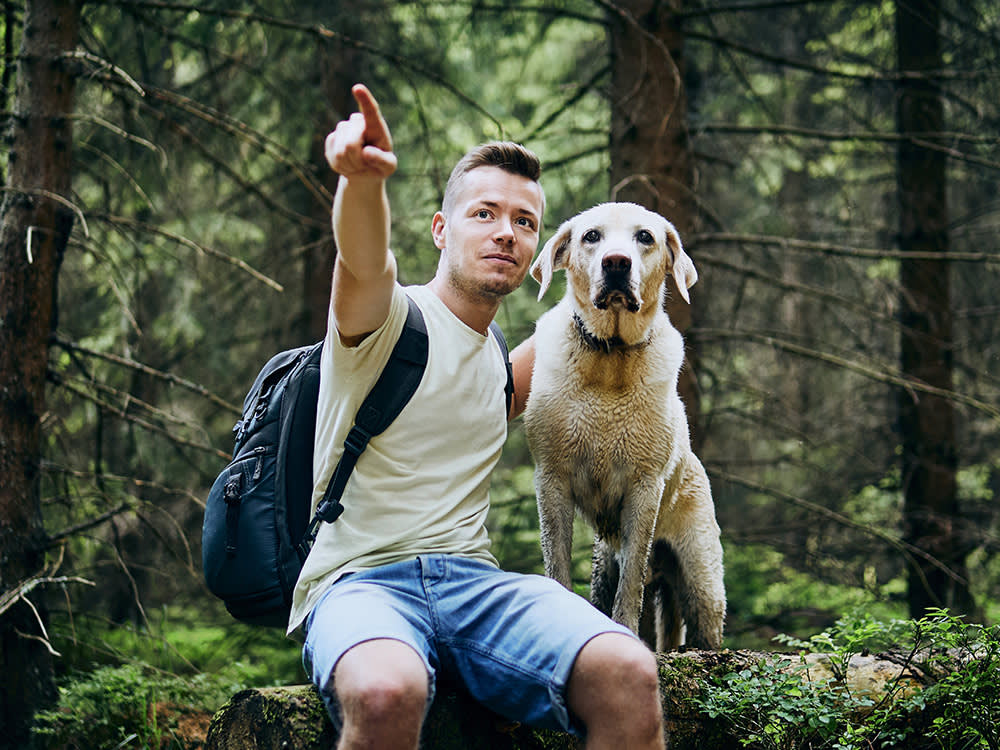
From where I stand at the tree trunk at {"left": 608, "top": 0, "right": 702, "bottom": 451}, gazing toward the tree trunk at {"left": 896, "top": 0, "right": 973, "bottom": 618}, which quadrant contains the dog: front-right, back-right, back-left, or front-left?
back-right

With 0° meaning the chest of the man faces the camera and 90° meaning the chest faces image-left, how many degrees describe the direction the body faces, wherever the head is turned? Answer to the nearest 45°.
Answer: approximately 315°

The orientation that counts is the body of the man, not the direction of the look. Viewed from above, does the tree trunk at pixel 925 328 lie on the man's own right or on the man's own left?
on the man's own left

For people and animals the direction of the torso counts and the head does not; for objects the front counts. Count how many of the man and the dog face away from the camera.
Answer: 0

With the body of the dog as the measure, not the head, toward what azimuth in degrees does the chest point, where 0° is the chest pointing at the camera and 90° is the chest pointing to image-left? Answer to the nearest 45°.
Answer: approximately 0°

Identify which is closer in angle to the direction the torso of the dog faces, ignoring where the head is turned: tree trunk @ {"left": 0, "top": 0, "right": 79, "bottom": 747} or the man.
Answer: the man

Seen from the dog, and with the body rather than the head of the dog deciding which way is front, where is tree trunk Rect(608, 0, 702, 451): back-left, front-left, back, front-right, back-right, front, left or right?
back
